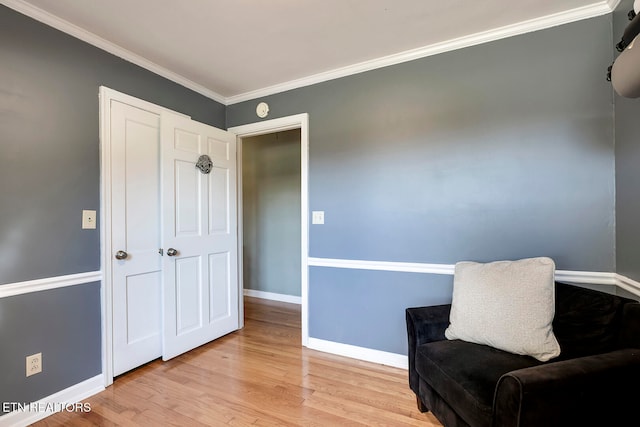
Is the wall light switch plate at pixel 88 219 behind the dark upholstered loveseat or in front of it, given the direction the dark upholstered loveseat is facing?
in front

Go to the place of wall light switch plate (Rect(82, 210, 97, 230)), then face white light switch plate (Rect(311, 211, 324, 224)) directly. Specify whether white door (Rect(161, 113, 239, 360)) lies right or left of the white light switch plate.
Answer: left

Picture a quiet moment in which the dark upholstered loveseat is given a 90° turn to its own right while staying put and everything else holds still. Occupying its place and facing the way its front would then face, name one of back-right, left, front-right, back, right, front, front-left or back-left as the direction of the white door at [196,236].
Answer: front-left

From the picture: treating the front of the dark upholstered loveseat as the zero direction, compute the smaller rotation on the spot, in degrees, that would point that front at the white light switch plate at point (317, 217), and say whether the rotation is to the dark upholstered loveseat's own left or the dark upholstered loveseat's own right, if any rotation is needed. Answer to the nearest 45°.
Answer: approximately 45° to the dark upholstered loveseat's own right

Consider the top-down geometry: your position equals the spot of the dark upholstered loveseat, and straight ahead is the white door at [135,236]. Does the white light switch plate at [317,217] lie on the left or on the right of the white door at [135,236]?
right

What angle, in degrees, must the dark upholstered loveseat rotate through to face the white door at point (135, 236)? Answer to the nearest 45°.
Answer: approximately 45° to its right
